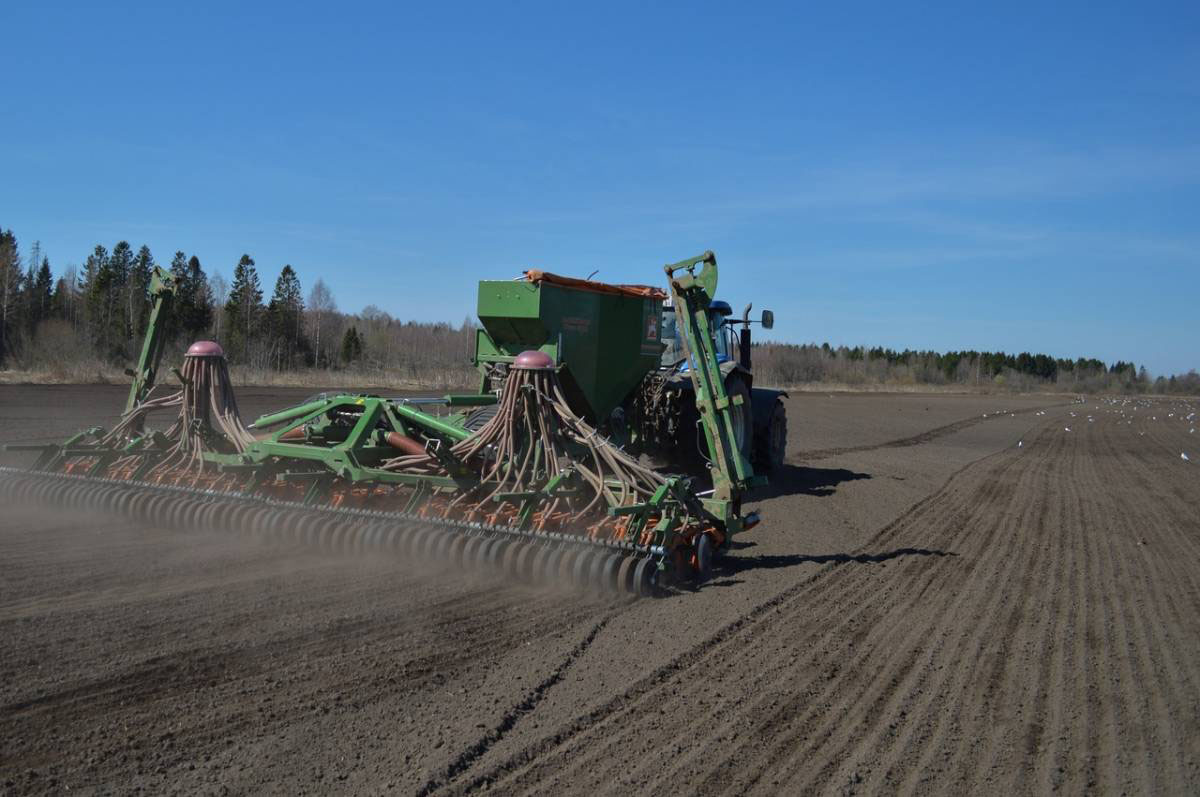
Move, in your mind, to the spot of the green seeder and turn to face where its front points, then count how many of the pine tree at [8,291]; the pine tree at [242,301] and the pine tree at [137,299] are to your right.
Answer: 0

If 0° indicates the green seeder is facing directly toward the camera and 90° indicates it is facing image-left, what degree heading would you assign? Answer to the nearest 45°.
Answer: approximately 225°

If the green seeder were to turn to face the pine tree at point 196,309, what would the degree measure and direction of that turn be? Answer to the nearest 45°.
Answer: approximately 45° to its left

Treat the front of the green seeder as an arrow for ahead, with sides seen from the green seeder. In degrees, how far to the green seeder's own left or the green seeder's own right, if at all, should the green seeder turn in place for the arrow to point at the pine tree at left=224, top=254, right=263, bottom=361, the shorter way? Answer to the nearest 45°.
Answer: approximately 45° to the green seeder's own left

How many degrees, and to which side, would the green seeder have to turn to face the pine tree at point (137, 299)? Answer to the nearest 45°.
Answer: approximately 45° to its left

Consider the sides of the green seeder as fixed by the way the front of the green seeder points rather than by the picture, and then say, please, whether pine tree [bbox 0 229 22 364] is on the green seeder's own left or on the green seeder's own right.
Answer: on the green seeder's own left

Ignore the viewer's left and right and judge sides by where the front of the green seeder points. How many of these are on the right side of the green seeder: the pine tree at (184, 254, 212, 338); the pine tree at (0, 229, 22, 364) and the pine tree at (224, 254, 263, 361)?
0

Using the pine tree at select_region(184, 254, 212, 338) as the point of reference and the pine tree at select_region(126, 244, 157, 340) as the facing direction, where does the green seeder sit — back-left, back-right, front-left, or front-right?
back-left
